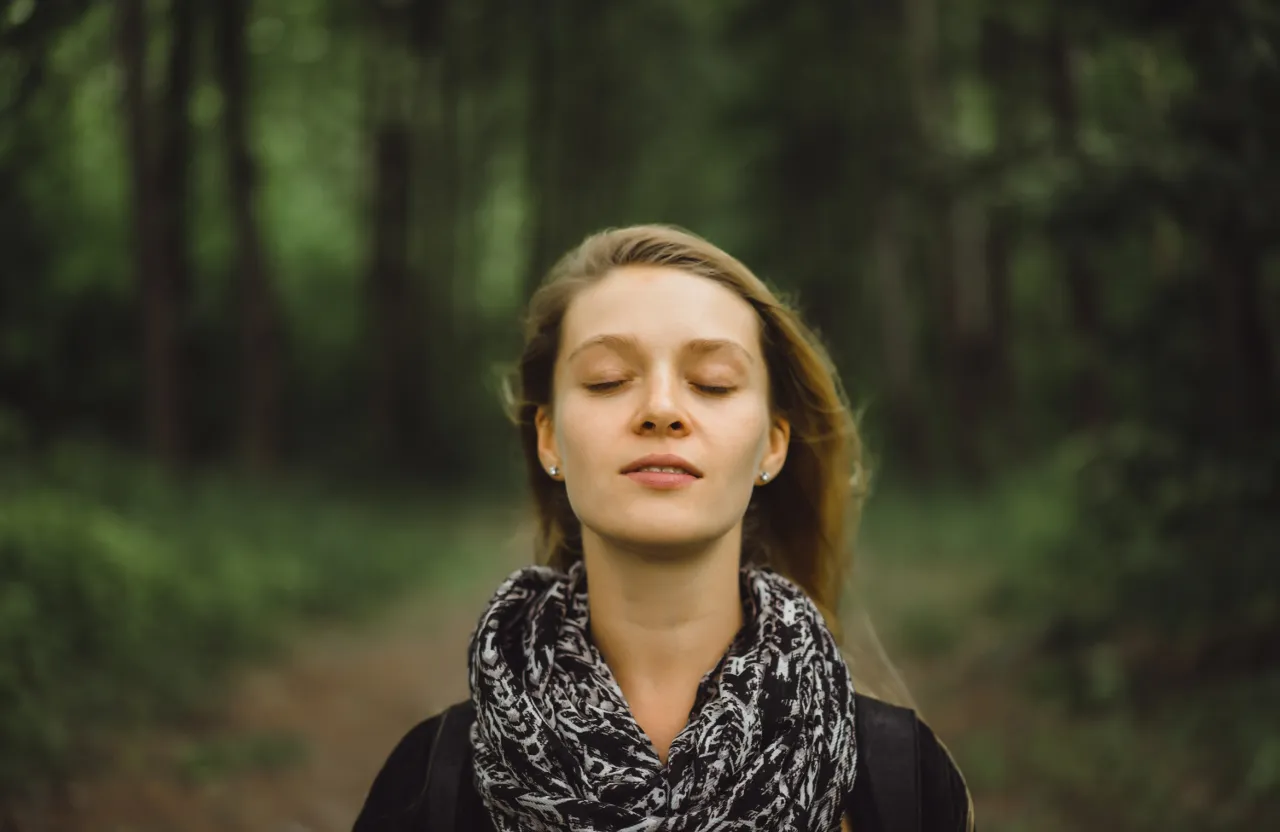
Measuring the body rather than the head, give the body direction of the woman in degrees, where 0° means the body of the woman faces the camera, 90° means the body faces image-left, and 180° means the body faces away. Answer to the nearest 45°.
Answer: approximately 0°

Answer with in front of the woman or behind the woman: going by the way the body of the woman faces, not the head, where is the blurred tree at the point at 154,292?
behind
